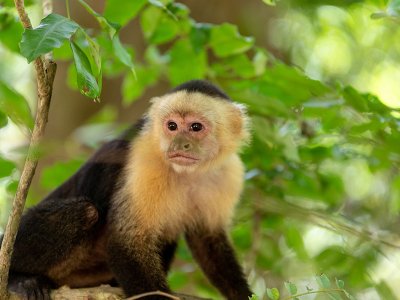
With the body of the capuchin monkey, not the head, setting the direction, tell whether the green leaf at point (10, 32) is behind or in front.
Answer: behind

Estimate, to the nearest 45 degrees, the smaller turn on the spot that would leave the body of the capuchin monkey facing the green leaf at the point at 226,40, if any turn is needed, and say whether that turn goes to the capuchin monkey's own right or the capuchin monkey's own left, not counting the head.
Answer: approximately 90° to the capuchin monkey's own left

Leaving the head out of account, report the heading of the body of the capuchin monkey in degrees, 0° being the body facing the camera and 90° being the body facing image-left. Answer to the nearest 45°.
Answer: approximately 315°

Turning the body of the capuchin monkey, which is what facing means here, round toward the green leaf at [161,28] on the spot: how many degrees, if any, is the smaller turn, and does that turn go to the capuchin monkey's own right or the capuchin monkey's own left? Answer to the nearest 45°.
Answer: approximately 135° to the capuchin monkey's own left
